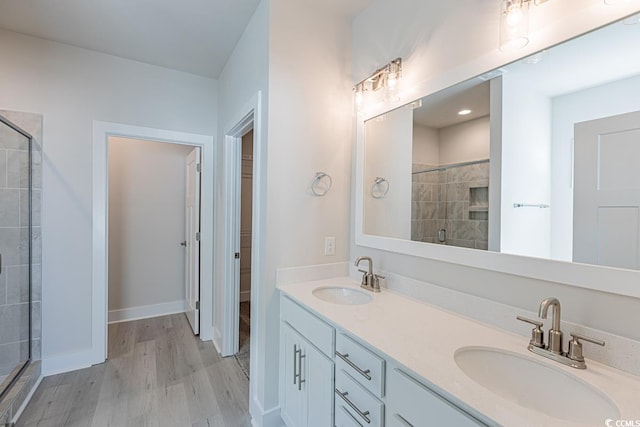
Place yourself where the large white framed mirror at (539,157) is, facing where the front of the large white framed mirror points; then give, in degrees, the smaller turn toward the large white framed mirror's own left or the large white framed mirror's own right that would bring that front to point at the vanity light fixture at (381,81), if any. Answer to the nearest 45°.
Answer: approximately 45° to the large white framed mirror's own right

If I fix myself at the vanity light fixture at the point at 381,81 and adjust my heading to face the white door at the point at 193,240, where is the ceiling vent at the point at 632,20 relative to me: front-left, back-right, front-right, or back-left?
back-left

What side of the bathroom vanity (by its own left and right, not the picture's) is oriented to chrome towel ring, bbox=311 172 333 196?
right

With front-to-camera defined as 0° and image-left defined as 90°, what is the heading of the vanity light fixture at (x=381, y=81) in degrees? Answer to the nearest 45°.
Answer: approximately 45°

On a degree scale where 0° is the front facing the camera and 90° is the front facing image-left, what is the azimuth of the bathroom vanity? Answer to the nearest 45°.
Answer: approximately 45°

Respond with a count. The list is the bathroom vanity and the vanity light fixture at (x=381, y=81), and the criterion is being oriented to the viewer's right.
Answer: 0
